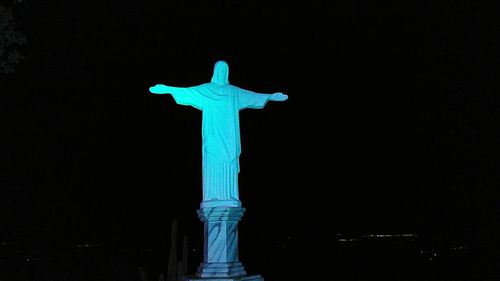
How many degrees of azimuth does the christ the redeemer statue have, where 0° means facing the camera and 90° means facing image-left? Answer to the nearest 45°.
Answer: approximately 0°
